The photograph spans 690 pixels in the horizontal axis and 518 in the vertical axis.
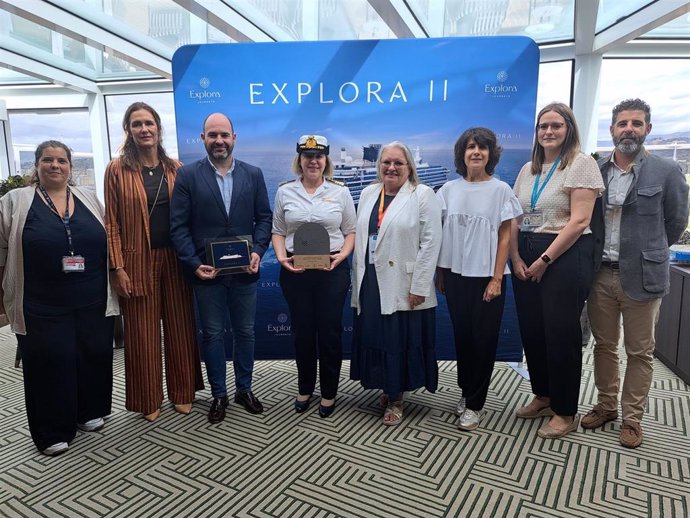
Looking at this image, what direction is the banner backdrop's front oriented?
toward the camera

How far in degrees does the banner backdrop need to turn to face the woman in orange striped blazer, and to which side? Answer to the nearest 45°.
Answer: approximately 45° to its right

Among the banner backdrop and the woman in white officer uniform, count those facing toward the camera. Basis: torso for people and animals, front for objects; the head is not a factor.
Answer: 2

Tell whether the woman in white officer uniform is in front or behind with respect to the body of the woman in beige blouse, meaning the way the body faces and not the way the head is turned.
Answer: in front

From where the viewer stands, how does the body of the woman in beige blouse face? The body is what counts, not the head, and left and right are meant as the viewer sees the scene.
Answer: facing the viewer and to the left of the viewer

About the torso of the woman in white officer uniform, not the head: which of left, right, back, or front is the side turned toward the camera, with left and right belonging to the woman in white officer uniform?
front
